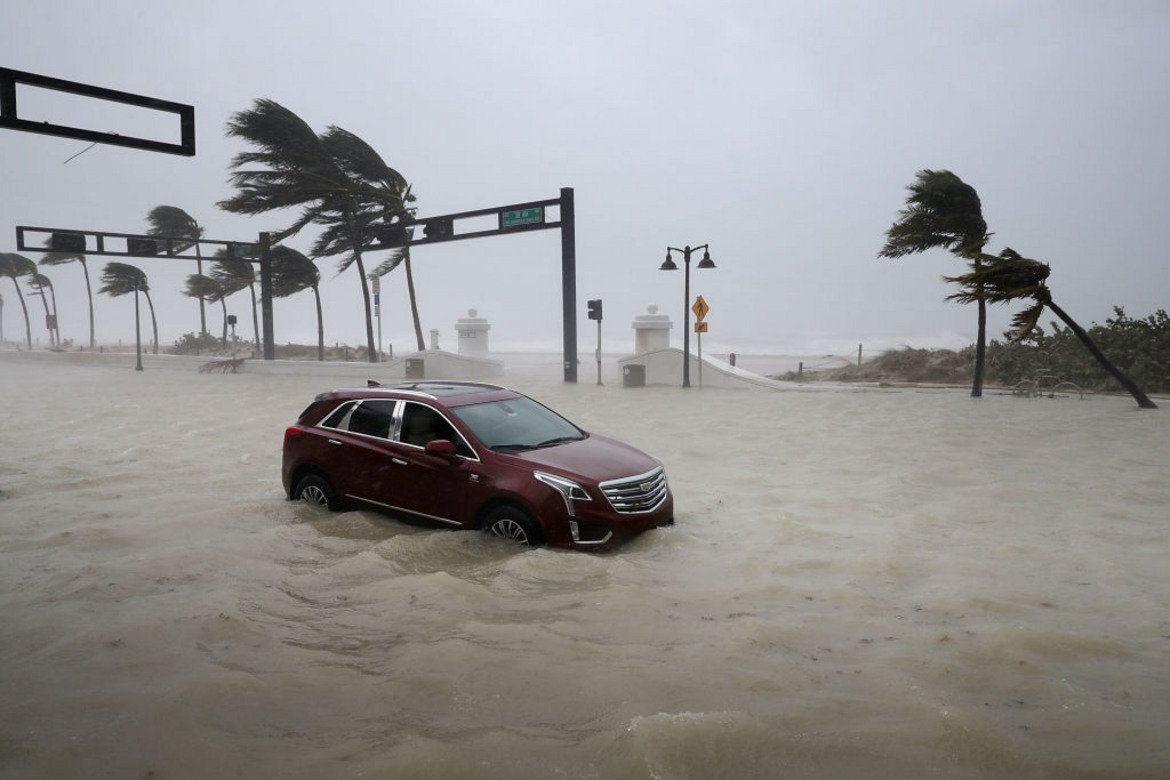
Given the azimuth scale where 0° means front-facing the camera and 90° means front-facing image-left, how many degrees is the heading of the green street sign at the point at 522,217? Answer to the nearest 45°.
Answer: approximately 0°

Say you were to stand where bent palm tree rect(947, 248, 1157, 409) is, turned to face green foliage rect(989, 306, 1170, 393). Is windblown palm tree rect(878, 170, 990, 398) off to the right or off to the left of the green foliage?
left

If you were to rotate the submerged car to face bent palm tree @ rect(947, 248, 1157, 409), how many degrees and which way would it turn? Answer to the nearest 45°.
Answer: approximately 90° to its left

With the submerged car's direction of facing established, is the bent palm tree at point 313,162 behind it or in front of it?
behind

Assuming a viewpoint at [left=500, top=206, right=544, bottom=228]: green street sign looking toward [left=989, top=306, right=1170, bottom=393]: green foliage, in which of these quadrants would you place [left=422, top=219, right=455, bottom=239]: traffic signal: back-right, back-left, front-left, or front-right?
back-left

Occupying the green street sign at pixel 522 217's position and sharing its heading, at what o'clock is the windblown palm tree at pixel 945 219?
The windblown palm tree is roughly at 10 o'clock from the green street sign.

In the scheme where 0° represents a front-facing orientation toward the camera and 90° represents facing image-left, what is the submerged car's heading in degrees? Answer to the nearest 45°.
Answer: approximately 315°

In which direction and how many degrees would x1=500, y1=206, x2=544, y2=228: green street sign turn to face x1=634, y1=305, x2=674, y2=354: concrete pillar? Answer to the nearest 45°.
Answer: approximately 135° to its left

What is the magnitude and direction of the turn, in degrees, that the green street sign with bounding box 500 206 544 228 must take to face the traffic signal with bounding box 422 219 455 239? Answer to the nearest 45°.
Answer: approximately 135° to its right

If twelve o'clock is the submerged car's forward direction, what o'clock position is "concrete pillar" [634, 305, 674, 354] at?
The concrete pillar is roughly at 8 o'clock from the submerged car.

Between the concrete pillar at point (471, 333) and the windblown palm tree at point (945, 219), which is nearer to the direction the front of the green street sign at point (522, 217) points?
the windblown palm tree
